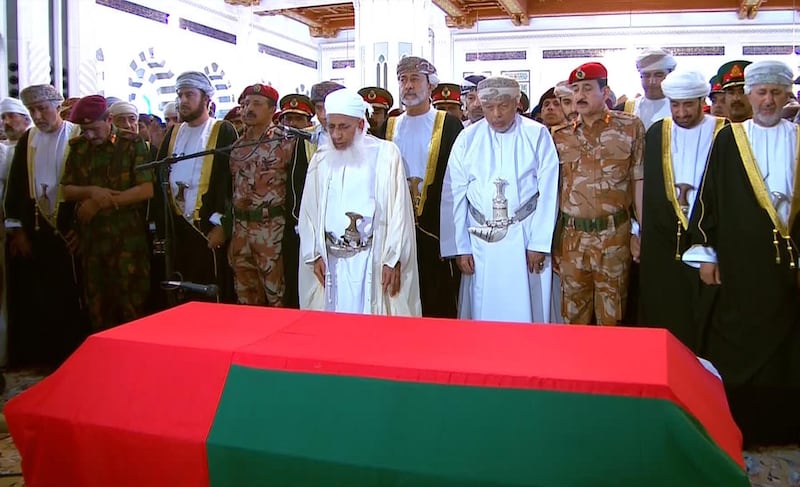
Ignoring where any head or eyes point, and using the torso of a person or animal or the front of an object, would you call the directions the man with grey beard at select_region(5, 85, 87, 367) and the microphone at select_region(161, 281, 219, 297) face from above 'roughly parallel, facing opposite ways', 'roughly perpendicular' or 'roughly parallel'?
roughly perpendicular

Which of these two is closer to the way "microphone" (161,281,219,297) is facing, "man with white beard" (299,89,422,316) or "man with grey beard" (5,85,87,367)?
the man with white beard

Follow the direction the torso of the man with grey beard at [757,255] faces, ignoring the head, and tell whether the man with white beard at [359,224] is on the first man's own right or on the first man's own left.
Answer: on the first man's own right

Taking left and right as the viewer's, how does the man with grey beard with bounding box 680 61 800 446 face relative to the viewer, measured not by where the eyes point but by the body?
facing the viewer

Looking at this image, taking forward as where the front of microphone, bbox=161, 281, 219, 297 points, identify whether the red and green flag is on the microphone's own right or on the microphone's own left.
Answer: on the microphone's own right

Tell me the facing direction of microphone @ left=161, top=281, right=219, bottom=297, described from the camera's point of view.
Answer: facing to the right of the viewer

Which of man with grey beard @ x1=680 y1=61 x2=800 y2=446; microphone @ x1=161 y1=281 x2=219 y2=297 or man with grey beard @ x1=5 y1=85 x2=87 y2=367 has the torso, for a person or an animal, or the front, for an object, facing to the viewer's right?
the microphone

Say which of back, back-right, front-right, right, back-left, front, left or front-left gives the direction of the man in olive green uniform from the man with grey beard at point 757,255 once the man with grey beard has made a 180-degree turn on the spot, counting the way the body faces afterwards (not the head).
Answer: left

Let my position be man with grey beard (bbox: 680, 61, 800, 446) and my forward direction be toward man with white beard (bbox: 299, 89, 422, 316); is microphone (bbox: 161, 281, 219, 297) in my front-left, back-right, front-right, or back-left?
front-left

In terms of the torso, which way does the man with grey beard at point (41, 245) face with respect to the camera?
toward the camera

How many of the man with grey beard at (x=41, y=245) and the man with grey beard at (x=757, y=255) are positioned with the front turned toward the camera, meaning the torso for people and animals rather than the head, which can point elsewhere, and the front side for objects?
2

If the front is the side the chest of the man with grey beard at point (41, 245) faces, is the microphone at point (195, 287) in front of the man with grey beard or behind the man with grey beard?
in front
